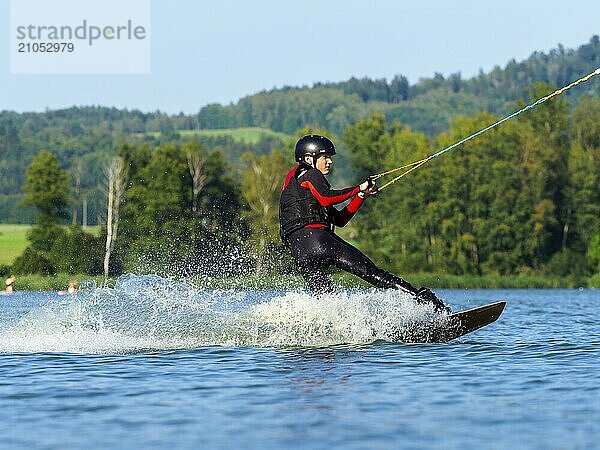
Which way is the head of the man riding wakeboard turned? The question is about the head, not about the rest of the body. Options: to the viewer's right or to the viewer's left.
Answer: to the viewer's right

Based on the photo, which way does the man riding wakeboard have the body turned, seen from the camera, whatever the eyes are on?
to the viewer's right
